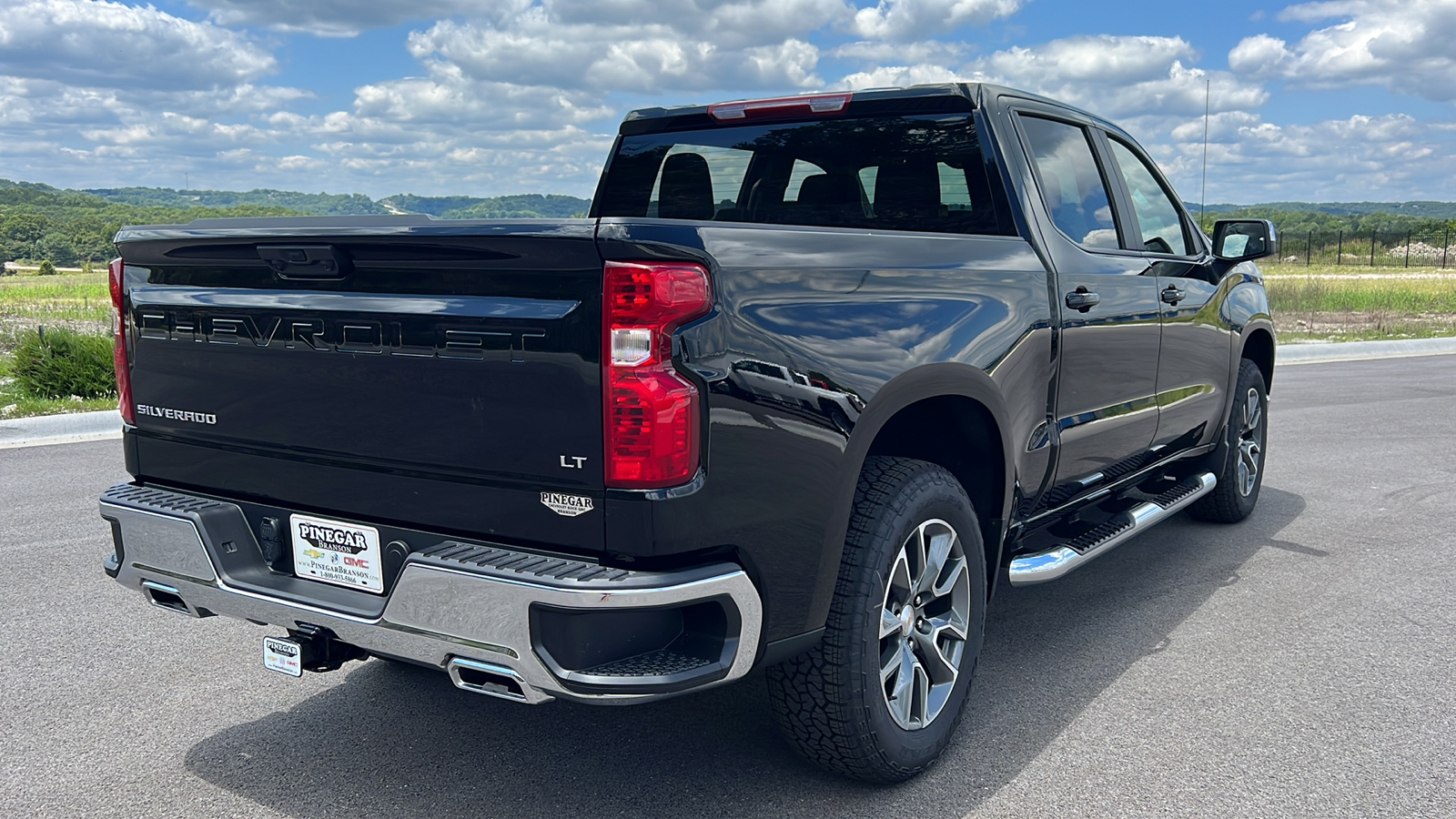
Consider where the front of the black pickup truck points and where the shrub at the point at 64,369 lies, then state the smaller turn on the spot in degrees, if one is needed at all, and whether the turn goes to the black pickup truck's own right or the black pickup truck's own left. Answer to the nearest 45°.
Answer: approximately 90° to the black pickup truck's own left

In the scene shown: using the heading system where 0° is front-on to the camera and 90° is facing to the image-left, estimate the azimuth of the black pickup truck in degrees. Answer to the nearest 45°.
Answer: approximately 225°
